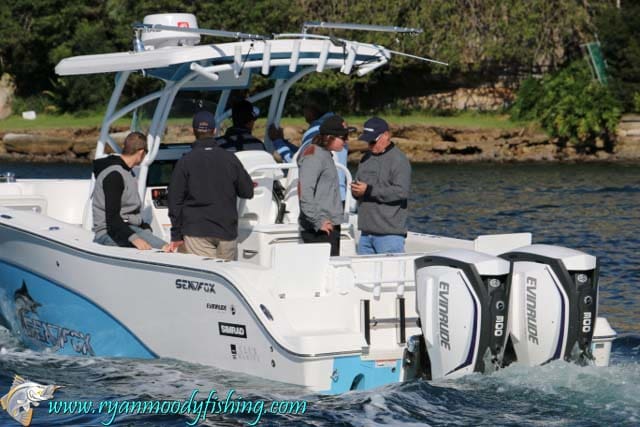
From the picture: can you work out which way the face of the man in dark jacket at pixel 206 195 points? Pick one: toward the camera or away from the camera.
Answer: away from the camera

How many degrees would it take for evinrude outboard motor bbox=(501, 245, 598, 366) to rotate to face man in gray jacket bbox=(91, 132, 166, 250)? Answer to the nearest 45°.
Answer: approximately 45° to its left

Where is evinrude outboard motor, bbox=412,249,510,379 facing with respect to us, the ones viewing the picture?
facing away from the viewer and to the left of the viewer

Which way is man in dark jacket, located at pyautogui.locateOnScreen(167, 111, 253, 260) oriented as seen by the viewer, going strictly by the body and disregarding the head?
away from the camera

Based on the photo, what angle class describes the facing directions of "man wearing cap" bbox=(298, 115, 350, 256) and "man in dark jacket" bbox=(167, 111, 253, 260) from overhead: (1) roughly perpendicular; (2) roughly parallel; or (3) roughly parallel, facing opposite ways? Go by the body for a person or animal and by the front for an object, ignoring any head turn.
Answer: roughly perpendicular

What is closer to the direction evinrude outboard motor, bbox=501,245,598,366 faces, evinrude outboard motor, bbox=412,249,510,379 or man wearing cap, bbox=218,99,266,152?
the man wearing cap

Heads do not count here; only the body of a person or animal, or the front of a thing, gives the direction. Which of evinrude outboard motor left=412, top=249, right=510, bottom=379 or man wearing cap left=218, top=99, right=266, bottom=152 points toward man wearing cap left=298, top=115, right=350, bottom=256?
the evinrude outboard motor

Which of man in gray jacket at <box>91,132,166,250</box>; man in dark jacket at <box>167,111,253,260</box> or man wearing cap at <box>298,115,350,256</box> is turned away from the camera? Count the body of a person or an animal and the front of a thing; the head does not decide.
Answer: the man in dark jacket

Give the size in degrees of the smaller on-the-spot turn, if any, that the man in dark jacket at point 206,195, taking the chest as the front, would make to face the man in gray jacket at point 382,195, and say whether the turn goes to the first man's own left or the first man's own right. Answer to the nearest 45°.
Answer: approximately 90° to the first man's own right
